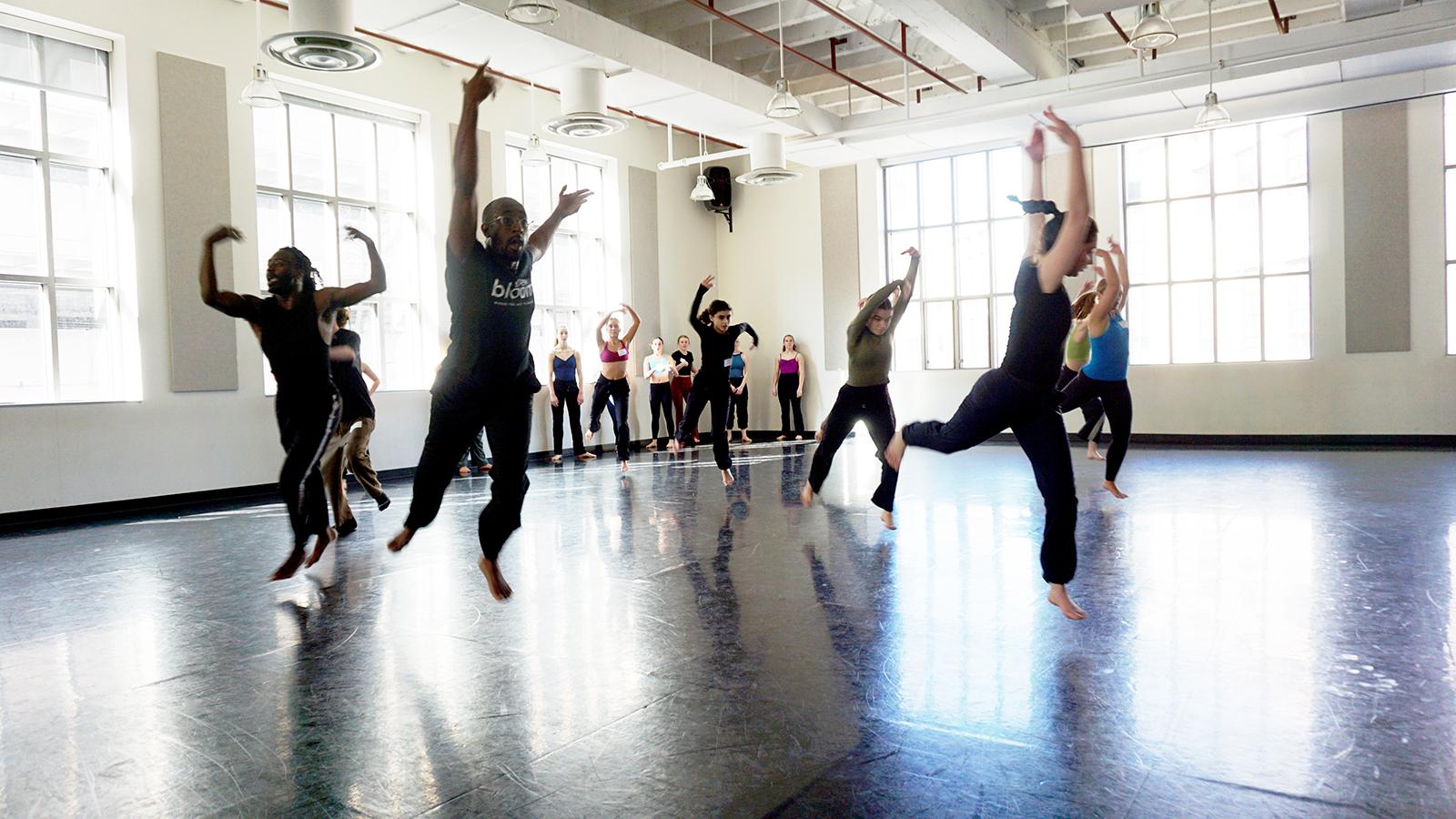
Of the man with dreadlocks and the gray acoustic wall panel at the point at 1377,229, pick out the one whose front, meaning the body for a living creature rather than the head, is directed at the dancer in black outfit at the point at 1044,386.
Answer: the gray acoustic wall panel

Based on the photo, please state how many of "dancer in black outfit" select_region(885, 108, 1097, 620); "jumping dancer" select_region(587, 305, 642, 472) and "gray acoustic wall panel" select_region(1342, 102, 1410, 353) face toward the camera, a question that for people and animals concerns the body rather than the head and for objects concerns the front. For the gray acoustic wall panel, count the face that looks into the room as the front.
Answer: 2

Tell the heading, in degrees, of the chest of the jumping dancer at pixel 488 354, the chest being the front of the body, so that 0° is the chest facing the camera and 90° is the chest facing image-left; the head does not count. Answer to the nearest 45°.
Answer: approximately 315°

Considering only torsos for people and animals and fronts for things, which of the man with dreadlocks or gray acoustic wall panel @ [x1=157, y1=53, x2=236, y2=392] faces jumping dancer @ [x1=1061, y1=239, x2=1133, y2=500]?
the gray acoustic wall panel

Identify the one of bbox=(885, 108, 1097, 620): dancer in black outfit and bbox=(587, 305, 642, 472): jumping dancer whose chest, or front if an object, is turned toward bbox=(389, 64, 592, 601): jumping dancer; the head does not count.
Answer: bbox=(587, 305, 642, 472): jumping dancer

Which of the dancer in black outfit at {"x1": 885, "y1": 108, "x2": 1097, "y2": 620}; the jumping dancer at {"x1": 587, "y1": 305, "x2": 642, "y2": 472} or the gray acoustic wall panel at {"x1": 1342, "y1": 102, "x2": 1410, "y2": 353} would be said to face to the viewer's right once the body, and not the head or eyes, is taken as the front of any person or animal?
the dancer in black outfit

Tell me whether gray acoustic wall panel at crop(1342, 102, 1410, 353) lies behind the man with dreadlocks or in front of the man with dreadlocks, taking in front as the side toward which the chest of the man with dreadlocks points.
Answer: behind

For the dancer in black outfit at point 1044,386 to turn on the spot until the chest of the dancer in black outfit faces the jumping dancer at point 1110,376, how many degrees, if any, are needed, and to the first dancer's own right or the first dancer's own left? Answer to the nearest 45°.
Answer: approximately 90° to the first dancer's own left

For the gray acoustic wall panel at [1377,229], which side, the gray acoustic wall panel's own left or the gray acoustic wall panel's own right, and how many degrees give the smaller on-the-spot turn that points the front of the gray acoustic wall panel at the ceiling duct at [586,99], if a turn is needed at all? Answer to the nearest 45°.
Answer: approximately 45° to the gray acoustic wall panel's own right

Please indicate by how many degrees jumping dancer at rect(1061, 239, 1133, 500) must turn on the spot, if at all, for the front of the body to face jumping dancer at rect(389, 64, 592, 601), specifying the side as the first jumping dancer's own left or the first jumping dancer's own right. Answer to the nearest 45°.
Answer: approximately 90° to the first jumping dancer's own right

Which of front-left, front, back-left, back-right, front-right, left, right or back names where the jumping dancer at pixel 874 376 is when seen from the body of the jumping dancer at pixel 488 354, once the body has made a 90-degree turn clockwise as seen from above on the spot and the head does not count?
back

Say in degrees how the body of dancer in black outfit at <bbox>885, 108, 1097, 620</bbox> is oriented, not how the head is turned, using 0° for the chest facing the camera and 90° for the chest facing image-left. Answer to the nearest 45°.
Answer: approximately 270°

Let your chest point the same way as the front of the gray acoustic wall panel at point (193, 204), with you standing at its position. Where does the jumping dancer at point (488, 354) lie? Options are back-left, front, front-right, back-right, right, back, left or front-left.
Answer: front-right

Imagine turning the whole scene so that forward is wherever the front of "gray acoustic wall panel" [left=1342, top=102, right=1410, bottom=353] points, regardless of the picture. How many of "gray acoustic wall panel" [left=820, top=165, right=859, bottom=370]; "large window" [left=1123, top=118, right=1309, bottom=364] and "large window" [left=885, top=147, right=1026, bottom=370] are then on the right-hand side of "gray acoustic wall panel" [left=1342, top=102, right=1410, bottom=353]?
3

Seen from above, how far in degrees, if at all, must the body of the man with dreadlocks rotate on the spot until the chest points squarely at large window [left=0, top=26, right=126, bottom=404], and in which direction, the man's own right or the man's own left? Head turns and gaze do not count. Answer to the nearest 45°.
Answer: approximately 135° to the man's own right

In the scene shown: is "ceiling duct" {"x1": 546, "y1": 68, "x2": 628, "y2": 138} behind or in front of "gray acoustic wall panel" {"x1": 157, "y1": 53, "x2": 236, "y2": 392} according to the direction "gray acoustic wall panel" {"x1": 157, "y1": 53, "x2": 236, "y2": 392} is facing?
in front

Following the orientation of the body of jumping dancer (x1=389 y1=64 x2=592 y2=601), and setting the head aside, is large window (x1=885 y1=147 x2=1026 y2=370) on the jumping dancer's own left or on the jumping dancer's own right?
on the jumping dancer's own left
